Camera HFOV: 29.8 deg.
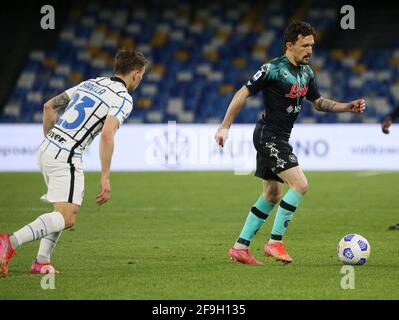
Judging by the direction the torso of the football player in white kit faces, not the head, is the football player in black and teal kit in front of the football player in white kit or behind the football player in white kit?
in front

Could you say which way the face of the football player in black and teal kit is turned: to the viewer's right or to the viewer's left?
to the viewer's right

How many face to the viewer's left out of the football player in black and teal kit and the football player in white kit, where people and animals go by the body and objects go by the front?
0

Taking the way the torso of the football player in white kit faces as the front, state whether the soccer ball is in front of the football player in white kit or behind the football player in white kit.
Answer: in front

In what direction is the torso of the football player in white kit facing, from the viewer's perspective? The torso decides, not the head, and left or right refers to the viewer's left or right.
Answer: facing away from the viewer and to the right of the viewer

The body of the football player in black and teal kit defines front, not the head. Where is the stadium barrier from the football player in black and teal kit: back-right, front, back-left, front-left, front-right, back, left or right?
back-left

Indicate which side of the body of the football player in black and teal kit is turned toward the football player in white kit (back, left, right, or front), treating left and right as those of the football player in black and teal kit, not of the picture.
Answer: right

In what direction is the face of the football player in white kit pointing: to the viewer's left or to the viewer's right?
to the viewer's right
